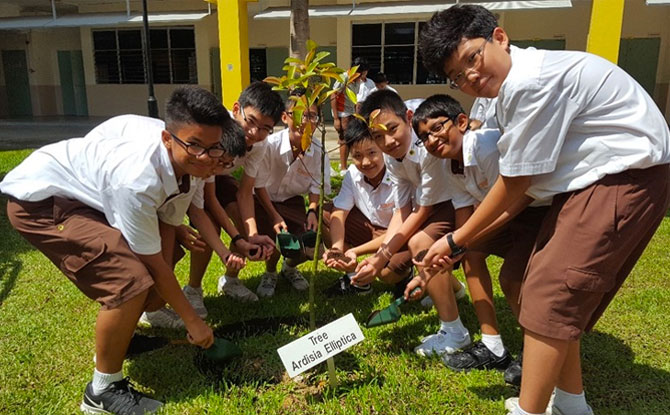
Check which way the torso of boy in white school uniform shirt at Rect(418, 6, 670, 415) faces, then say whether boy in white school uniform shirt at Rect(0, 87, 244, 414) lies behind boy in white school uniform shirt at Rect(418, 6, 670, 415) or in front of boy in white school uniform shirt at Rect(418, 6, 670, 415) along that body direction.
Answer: in front

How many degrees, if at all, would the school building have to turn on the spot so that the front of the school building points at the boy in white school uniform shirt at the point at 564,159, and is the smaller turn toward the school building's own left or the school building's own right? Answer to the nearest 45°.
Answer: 0° — it already faces them

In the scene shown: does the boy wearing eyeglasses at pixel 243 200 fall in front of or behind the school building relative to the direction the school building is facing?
in front

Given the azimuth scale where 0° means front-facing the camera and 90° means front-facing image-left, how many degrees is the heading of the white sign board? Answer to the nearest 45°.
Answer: approximately 0°

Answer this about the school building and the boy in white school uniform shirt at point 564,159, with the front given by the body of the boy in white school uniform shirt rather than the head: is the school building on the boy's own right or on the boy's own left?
on the boy's own right

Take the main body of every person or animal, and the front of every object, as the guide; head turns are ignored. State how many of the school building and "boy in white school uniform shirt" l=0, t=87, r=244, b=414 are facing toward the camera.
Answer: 1

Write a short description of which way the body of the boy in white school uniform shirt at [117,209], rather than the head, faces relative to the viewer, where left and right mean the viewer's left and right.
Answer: facing to the right of the viewer

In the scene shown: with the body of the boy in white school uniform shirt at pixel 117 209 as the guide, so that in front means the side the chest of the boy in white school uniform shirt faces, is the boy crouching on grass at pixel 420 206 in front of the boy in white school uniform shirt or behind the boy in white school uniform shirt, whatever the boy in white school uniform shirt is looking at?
in front
